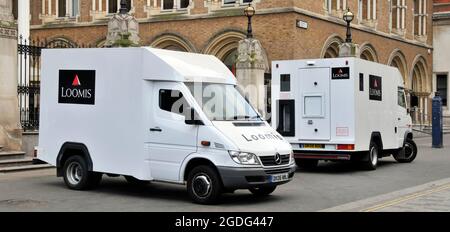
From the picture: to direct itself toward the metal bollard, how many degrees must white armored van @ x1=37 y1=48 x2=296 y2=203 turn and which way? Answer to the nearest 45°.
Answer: approximately 90° to its left

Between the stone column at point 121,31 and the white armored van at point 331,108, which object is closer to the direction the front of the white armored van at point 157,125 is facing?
the white armored van

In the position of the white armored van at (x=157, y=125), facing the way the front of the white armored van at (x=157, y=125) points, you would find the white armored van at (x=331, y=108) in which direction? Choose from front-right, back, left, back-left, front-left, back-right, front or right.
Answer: left

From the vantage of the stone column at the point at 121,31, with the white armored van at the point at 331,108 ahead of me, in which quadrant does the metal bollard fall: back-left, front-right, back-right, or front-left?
front-left

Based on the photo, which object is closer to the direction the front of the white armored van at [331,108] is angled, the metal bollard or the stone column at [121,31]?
the metal bollard

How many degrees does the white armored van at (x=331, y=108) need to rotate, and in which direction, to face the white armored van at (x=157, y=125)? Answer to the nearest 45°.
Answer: approximately 180°

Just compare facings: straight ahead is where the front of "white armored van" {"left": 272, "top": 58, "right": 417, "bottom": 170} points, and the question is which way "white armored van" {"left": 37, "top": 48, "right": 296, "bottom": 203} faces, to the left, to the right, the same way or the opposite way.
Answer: to the right

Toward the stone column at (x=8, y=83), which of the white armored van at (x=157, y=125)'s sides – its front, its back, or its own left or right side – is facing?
back

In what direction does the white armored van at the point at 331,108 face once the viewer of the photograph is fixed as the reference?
facing away from the viewer and to the right of the viewer

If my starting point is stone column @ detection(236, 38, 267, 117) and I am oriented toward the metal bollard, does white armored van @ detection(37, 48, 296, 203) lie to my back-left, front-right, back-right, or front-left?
back-right

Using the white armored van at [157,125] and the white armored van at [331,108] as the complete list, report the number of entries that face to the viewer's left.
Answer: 0
